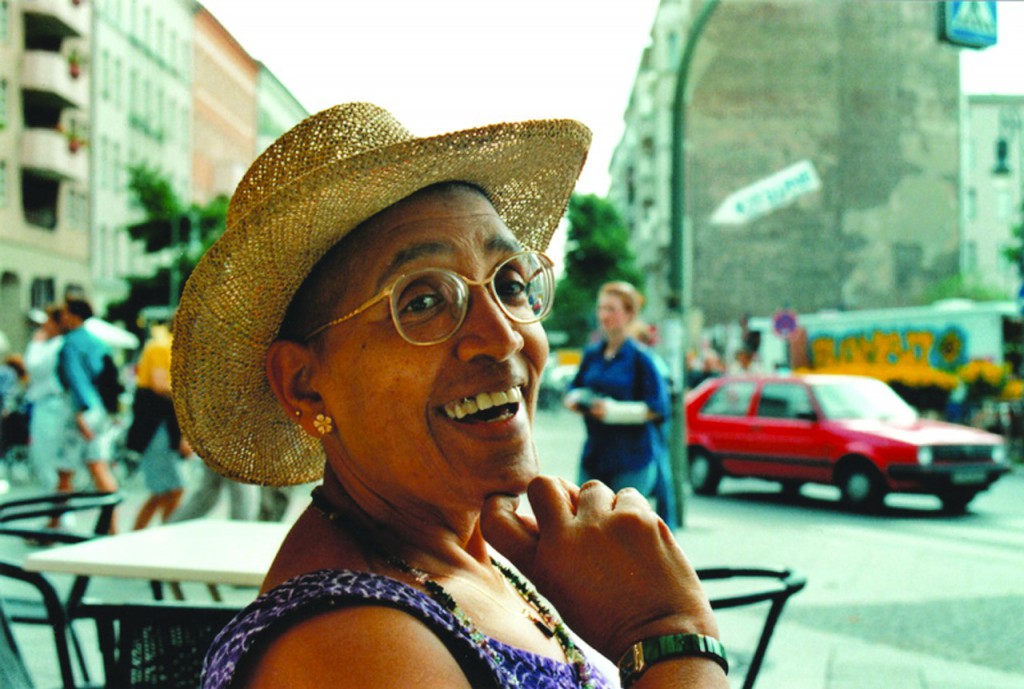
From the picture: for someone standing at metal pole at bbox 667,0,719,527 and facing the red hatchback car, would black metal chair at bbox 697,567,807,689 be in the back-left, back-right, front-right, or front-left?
back-right

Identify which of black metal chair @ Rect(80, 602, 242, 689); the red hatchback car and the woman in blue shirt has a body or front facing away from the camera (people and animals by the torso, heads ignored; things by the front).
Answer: the black metal chair

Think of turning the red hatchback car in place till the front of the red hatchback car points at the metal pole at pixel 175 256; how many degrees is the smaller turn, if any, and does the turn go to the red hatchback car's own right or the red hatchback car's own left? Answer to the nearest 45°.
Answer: approximately 180°

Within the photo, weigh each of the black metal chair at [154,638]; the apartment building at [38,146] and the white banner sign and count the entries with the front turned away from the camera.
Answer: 1

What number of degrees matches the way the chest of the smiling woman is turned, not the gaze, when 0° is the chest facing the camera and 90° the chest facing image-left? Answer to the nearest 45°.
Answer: approximately 315°

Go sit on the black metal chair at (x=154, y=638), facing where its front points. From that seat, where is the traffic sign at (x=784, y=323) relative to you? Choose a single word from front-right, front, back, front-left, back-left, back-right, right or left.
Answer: front-right

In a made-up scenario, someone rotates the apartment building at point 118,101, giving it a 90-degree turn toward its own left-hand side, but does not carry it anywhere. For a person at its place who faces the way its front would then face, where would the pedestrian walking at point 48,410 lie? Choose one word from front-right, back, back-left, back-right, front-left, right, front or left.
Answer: back-right

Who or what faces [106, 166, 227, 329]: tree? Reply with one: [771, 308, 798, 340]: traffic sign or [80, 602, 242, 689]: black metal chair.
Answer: the black metal chair

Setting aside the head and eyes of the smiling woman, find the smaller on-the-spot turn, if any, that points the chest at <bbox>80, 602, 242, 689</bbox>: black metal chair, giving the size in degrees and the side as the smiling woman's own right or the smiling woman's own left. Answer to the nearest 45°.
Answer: approximately 180°

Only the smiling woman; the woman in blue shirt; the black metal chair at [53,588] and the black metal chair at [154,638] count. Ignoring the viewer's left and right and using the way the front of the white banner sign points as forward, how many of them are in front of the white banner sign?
4
